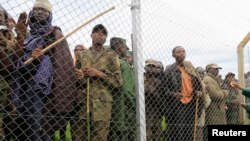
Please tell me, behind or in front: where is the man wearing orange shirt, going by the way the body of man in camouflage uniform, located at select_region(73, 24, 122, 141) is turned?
behind

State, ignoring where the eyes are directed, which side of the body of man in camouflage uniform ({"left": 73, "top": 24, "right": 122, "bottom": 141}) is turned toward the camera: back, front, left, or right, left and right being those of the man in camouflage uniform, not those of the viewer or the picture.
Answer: front

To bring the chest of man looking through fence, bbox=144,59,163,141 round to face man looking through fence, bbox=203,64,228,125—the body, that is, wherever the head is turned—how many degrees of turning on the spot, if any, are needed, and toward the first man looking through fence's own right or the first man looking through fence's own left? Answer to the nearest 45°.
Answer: approximately 135° to the first man looking through fence's own left

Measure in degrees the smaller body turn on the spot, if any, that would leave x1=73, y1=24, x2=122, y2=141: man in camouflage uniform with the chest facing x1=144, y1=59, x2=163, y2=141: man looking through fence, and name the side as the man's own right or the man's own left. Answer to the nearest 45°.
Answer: approximately 135° to the man's own left

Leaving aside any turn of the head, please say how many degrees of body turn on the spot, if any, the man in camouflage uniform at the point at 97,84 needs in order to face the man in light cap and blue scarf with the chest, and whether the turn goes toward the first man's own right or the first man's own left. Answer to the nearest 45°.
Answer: approximately 45° to the first man's own right

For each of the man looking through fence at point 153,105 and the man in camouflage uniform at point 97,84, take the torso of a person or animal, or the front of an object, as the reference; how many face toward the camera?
2

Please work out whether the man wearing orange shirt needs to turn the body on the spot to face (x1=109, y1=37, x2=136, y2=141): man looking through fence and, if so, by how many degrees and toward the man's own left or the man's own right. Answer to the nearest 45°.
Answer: approximately 90° to the man's own right

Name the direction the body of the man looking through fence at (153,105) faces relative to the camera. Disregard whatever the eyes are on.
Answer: toward the camera

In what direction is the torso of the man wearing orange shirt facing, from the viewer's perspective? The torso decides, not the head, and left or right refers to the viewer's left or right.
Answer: facing the viewer and to the right of the viewer

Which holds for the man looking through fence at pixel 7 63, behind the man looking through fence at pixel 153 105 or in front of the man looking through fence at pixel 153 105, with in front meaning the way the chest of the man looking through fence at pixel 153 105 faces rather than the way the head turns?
in front

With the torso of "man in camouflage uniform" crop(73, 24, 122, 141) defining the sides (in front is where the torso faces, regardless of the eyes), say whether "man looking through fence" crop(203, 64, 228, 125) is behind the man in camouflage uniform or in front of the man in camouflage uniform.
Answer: behind

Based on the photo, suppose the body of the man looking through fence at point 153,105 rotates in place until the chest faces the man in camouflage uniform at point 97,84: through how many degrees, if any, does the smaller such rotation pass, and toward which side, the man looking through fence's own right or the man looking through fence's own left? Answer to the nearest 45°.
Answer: approximately 45° to the man looking through fence's own right
